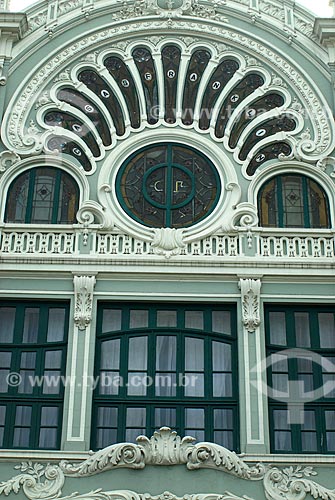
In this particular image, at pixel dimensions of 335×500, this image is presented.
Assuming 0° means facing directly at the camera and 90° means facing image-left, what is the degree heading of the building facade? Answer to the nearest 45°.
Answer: approximately 0°
